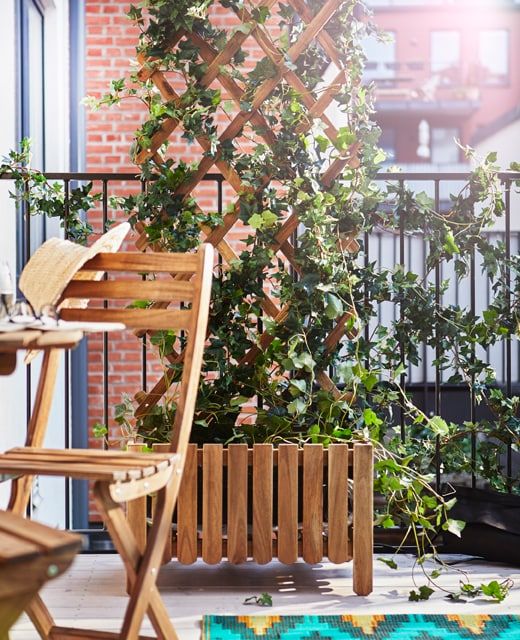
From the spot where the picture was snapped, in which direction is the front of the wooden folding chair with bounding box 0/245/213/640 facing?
facing the viewer and to the left of the viewer

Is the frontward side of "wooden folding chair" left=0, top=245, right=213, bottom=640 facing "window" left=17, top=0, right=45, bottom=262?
no

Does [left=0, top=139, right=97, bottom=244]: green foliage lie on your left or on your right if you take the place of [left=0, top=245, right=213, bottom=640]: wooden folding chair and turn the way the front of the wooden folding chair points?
on your right

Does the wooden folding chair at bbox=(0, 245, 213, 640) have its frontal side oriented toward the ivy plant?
no

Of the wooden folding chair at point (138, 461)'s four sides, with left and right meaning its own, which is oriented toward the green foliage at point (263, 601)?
back

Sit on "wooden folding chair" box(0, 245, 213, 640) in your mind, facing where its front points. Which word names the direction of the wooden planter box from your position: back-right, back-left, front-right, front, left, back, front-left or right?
back

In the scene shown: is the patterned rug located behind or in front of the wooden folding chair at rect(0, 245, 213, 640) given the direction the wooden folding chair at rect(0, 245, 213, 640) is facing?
behind

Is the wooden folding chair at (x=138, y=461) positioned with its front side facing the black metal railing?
no
